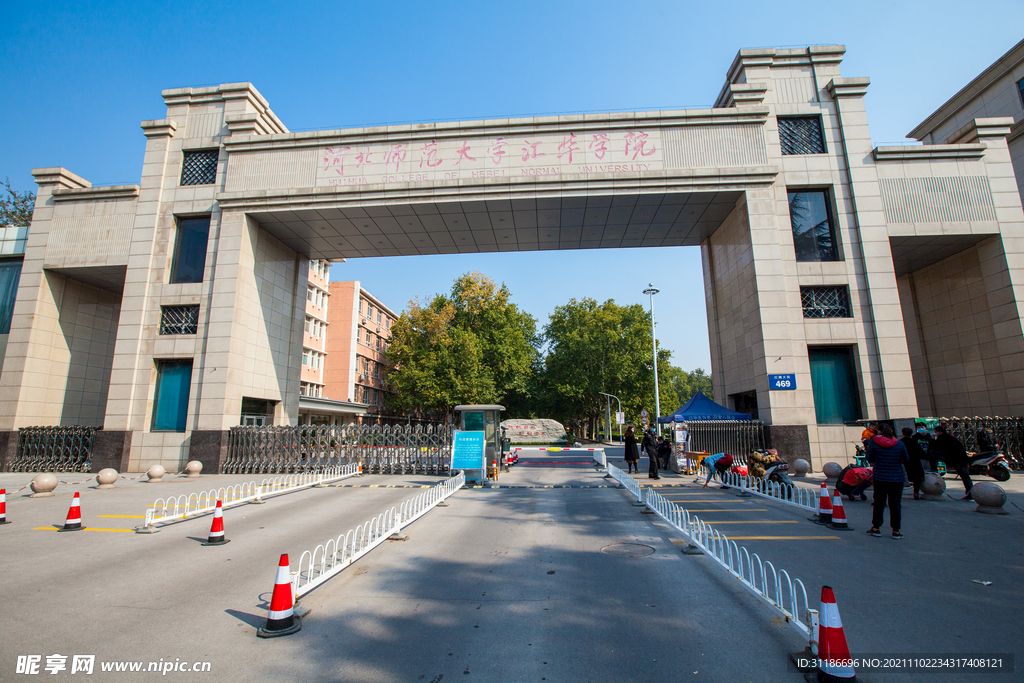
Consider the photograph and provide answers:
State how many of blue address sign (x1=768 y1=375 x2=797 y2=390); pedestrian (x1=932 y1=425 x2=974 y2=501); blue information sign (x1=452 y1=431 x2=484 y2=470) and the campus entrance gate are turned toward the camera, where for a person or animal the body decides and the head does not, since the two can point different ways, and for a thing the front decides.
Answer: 3

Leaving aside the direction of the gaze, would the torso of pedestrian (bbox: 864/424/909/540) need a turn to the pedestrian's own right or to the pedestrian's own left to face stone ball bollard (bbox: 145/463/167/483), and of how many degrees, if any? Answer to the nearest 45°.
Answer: approximately 90° to the pedestrian's own left

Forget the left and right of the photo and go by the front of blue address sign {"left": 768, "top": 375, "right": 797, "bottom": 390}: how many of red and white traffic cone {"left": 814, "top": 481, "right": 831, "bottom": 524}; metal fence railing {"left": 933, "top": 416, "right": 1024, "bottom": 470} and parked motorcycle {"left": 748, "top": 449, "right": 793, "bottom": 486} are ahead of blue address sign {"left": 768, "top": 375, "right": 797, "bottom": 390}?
2

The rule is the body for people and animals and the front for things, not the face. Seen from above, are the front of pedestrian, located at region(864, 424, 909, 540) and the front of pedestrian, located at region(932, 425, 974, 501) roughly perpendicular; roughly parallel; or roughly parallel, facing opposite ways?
roughly perpendicular

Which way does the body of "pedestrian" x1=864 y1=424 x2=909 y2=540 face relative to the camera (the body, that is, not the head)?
away from the camera

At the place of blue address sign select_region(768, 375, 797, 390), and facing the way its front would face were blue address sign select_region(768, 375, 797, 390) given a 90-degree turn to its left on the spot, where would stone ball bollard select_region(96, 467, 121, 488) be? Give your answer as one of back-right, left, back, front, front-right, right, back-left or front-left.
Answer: back-right

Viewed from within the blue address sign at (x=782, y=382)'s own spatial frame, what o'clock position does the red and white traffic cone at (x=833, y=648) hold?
The red and white traffic cone is roughly at 12 o'clock from the blue address sign.

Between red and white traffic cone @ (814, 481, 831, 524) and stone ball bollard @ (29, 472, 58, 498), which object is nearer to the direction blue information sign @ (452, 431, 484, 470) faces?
the red and white traffic cone

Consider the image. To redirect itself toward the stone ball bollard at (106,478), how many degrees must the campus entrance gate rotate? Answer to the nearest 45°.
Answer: approximately 90° to its right
